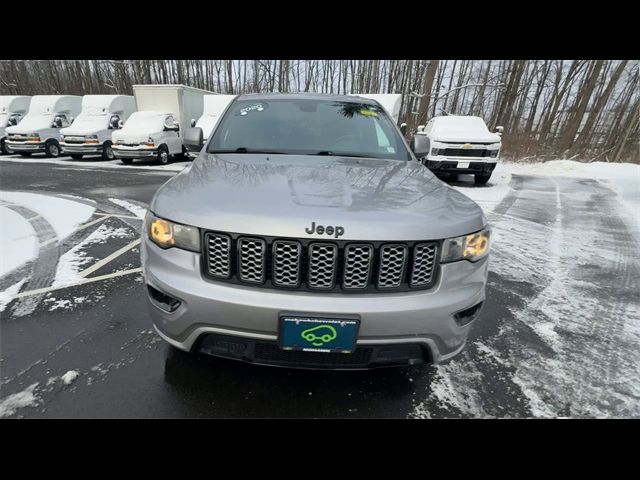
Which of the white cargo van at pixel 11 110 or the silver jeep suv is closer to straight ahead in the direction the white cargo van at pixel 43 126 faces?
the silver jeep suv

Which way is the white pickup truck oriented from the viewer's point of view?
toward the camera

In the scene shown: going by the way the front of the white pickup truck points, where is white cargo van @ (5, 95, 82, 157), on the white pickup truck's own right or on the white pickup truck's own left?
on the white pickup truck's own right

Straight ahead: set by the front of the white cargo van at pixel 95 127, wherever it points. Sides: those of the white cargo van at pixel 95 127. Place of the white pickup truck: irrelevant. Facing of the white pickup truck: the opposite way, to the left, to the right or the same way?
the same way

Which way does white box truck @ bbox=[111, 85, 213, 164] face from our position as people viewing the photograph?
facing the viewer and to the left of the viewer

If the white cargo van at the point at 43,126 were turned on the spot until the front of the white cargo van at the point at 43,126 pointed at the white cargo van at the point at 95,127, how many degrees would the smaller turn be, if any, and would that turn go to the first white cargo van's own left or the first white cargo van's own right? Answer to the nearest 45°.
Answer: approximately 90° to the first white cargo van's own left

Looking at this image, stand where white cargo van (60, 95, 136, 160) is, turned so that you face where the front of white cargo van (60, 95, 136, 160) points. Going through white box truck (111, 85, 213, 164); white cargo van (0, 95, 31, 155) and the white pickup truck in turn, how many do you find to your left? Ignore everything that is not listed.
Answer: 2

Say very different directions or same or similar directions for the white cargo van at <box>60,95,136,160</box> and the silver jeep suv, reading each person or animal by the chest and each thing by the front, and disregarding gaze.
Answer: same or similar directions

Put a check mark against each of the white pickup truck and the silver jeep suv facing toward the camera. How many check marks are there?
2

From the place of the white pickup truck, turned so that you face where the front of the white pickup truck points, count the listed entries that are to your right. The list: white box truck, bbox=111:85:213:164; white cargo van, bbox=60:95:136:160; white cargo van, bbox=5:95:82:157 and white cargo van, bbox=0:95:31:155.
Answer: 4

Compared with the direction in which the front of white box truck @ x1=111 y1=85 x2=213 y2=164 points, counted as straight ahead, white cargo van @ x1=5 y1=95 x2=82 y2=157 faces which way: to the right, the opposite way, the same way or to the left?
the same way

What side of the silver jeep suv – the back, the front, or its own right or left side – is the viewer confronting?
front

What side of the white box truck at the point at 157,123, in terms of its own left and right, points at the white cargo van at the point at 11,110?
right

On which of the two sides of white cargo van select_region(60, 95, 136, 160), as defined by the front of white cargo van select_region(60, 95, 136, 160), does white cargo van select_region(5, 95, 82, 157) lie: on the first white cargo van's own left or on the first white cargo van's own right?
on the first white cargo van's own right

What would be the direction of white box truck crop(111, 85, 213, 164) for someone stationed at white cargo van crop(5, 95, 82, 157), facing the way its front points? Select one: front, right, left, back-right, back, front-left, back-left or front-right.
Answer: left

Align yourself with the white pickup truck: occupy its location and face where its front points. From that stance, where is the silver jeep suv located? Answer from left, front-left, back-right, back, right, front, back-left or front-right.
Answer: front

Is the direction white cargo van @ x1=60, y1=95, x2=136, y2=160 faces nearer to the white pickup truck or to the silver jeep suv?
the silver jeep suv

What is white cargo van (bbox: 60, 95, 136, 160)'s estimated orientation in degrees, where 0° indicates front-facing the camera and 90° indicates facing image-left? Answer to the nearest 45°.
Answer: approximately 45°
